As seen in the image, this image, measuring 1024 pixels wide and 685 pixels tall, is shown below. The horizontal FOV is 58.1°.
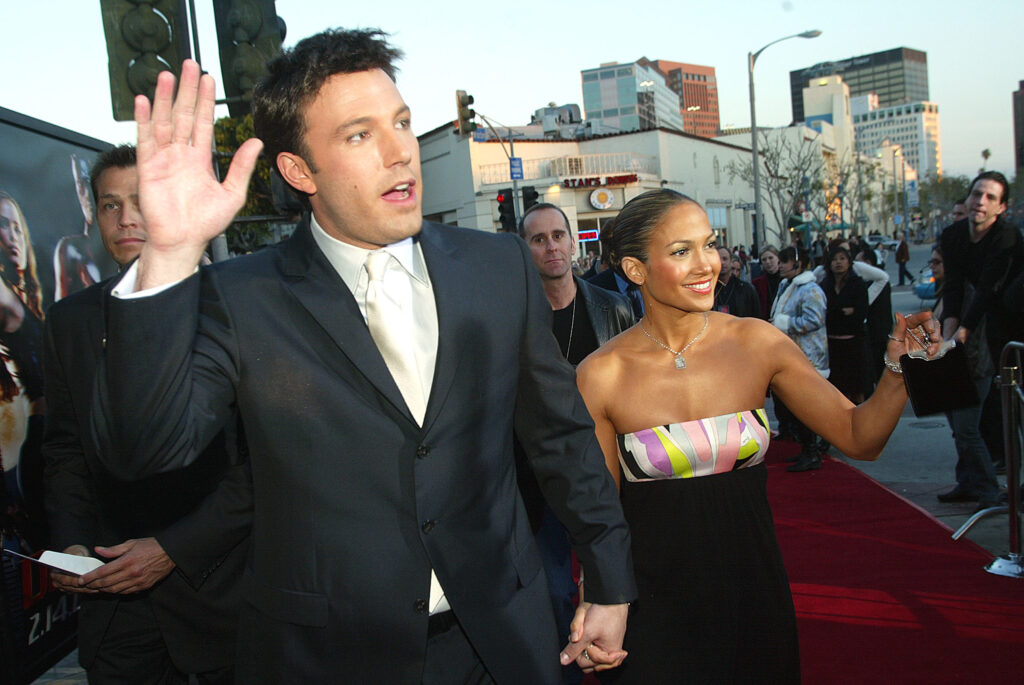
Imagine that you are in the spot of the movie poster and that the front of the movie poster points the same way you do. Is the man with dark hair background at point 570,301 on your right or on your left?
on your left

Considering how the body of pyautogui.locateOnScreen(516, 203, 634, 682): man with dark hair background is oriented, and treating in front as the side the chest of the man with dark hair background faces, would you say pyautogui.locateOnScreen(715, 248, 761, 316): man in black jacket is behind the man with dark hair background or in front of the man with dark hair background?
behind

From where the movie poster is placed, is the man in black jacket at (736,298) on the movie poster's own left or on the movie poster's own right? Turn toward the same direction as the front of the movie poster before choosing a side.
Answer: on the movie poster's own left

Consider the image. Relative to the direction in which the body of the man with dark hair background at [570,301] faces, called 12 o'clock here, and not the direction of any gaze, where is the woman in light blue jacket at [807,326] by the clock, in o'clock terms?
The woman in light blue jacket is roughly at 7 o'clock from the man with dark hair background.

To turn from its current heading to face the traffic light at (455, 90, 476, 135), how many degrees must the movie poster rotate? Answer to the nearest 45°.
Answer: approximately 90° to its left

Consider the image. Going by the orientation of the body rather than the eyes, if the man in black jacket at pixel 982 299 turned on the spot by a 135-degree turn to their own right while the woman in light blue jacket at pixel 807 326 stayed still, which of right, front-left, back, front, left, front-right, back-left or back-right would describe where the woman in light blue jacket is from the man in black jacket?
front-left

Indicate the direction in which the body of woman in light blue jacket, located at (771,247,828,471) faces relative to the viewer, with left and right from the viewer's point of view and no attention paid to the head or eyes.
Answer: facing to the left of the viewer

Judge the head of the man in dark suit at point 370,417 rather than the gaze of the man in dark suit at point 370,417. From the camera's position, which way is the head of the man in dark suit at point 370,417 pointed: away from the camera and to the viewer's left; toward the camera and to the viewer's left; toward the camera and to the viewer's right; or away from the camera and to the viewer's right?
toward the camera and to the viewer's right

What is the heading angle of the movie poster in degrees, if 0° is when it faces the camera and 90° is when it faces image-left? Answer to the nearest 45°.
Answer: approximately 315°

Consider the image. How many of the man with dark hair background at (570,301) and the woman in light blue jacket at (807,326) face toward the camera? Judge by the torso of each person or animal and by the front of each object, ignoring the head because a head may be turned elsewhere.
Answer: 1

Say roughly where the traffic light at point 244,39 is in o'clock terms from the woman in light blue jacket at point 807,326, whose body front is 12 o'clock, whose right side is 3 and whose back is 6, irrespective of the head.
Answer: The traffic light is roughly at 10 o'clock from the woman in light blue jacket.

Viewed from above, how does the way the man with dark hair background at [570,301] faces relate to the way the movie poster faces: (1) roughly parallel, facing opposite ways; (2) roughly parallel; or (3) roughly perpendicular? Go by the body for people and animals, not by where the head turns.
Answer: roughly perpendicular
